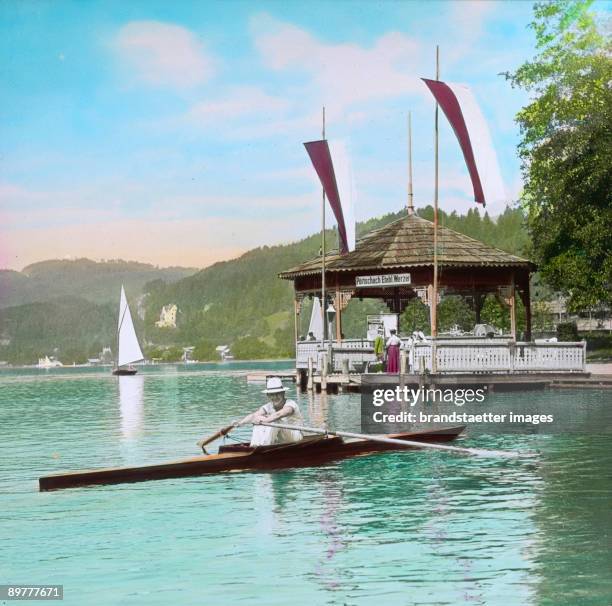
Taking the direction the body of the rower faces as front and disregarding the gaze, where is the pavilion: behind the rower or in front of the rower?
behind

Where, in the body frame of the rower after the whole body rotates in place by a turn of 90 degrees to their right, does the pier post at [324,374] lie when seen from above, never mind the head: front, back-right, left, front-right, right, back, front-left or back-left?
front-right

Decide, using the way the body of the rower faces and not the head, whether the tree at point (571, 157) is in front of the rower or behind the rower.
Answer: behind

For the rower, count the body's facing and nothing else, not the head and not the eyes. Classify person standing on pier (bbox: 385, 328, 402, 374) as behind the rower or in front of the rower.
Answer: behind

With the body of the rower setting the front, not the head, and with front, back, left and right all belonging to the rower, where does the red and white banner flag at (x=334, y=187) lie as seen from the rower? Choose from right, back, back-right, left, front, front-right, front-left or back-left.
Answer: back-right

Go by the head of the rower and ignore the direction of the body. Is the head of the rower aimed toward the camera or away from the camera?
toward the camera
